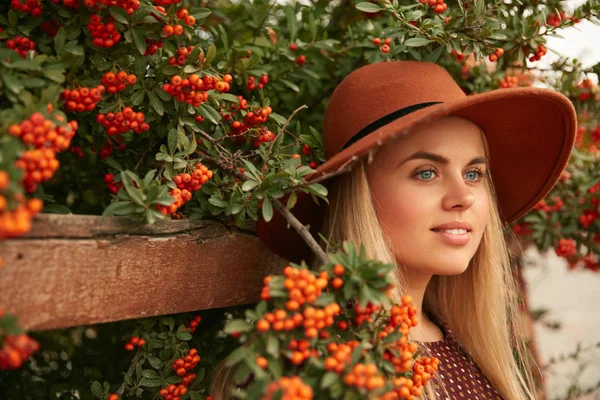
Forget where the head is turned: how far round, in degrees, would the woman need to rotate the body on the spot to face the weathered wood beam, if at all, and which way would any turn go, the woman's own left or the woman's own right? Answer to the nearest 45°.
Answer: approximately 90° to the woman's own right

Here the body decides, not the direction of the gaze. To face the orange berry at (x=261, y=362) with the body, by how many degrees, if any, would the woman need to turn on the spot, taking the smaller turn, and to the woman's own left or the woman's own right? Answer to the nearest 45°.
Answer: approximately 45° to the woman's own right
